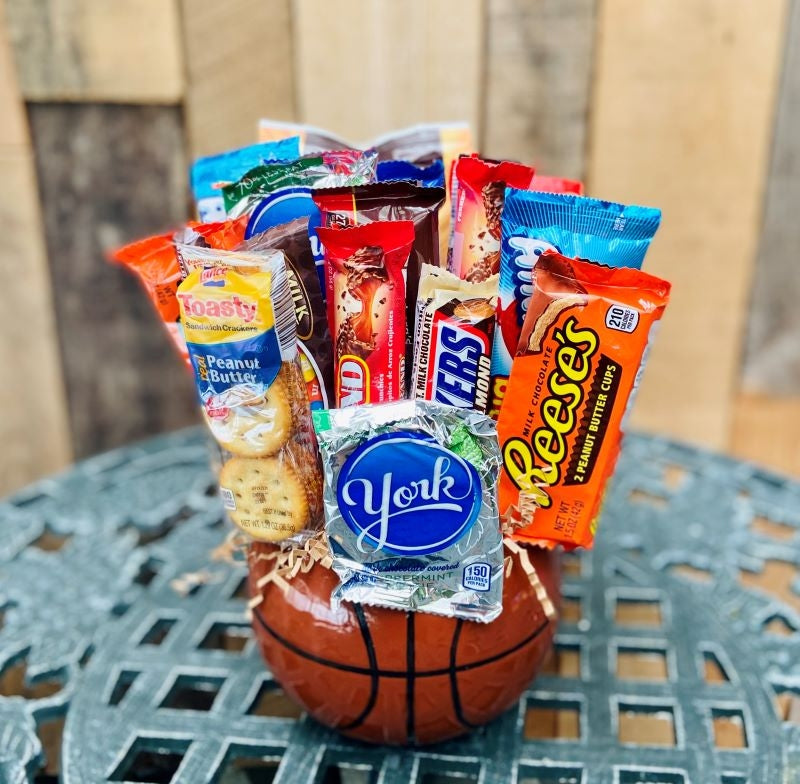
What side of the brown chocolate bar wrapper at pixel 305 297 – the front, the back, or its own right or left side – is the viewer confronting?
front

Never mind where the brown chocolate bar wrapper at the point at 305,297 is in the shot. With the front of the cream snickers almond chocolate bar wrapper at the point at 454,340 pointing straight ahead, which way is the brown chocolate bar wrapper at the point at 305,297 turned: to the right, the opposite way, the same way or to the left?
the same way

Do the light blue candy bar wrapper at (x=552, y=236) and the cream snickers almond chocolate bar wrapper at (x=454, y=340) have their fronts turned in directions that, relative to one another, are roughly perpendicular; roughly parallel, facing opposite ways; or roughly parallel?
roughly parallel

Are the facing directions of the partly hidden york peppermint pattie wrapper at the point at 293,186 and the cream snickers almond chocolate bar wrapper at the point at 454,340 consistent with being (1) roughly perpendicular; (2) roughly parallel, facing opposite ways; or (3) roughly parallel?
roughly parallel

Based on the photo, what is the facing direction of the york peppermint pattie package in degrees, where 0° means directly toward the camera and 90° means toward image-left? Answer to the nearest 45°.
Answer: approximately 0°

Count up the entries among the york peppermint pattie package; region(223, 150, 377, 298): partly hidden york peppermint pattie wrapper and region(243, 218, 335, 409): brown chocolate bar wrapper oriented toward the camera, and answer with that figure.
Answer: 3

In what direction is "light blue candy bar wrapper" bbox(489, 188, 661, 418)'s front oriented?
toward the camera

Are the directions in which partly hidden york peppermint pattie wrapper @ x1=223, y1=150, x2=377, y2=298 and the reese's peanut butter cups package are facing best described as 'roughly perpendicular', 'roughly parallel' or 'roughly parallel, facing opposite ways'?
roughly parallel

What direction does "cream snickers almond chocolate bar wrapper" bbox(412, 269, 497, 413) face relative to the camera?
toward the camera
